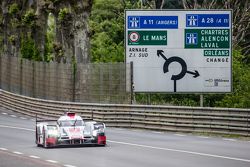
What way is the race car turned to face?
toward the camera

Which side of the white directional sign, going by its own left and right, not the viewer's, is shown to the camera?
front

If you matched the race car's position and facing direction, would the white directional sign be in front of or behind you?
behind

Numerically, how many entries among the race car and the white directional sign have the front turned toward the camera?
2
